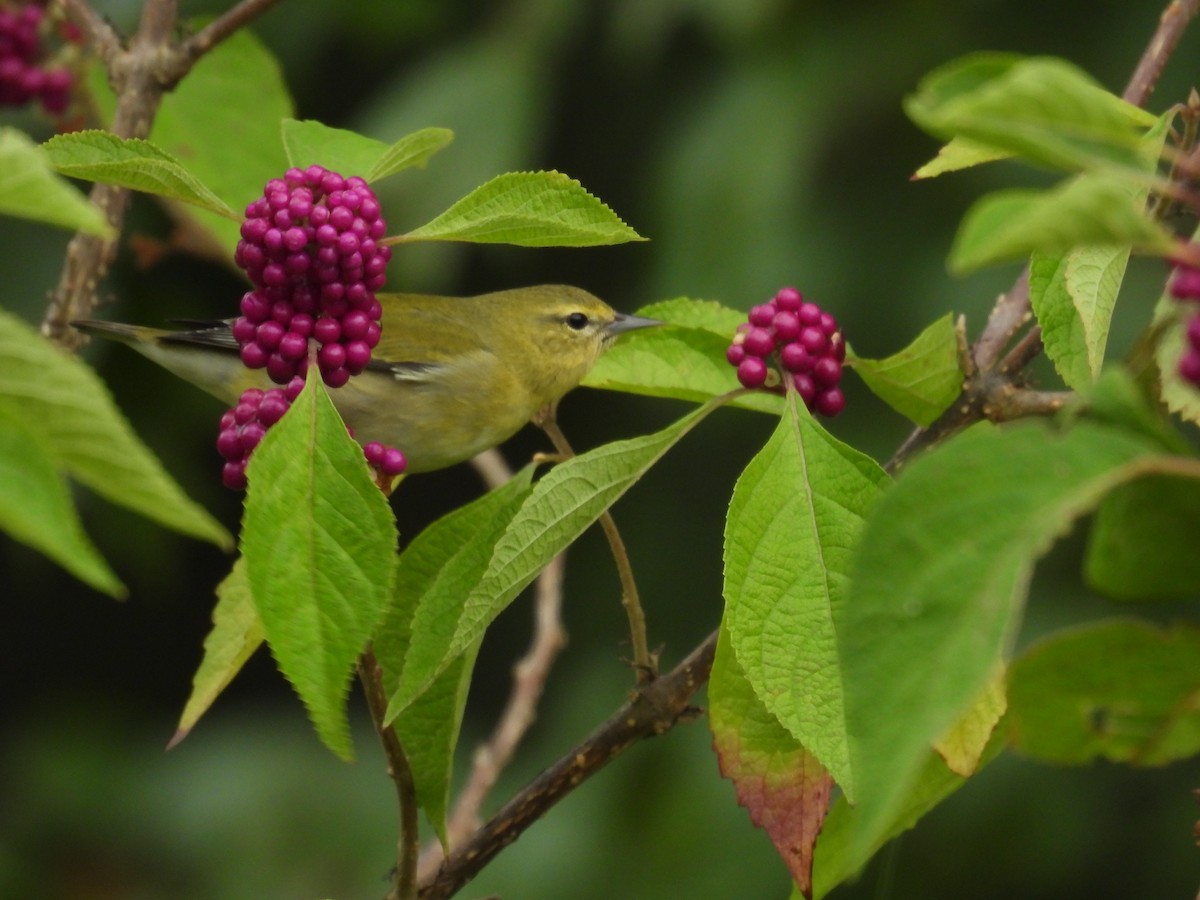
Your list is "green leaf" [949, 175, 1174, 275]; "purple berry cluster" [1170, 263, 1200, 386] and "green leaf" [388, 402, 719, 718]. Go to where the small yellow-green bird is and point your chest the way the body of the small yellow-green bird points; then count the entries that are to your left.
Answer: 0

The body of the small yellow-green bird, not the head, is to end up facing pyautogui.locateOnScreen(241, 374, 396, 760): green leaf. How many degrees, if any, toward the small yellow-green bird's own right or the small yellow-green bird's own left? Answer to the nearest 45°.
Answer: approximately 90° to the small yellow-green bird's own right

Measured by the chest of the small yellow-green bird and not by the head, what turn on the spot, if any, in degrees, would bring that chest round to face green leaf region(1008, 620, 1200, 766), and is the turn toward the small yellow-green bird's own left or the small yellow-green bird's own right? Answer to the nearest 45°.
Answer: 0° — it already faces it

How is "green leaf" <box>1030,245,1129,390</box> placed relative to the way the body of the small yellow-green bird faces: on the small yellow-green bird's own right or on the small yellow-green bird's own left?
on the small yellow-green bird's own right

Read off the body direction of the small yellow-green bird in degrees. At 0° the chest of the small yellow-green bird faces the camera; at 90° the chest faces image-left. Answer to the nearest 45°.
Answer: approximately 270°
